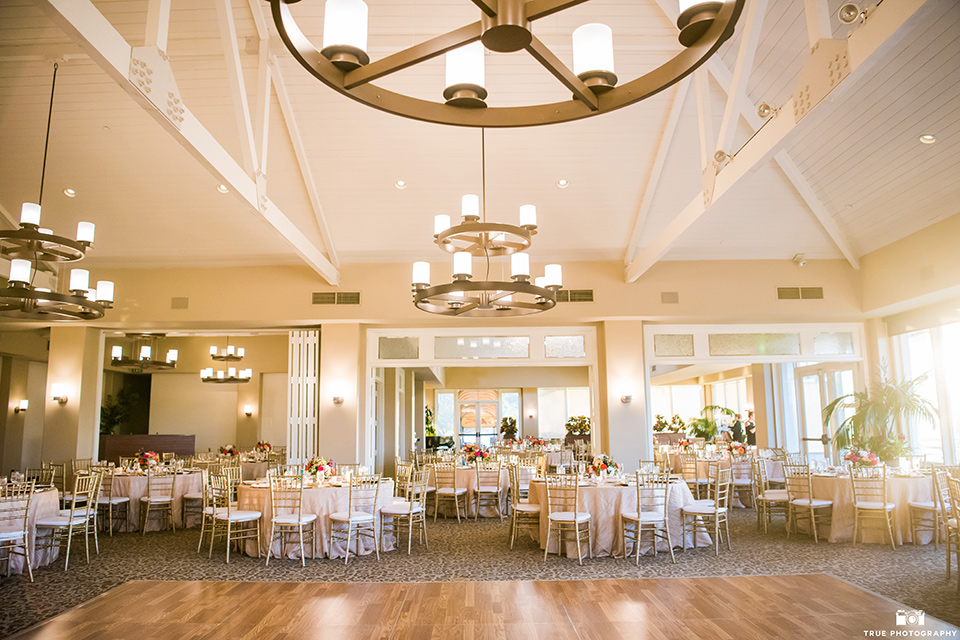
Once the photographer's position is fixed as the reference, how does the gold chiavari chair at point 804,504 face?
facing away from the viewer and to the right of the viewer

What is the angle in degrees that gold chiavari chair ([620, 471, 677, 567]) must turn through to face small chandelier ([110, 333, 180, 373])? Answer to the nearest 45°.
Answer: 0° — it already faces it

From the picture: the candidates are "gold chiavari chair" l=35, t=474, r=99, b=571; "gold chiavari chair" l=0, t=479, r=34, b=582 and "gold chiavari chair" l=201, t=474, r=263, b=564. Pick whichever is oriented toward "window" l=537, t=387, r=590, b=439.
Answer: "gold chiavari chair" l=201, t=474, r=263, b=564

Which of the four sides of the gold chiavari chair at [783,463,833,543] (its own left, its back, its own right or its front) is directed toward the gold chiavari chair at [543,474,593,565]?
back

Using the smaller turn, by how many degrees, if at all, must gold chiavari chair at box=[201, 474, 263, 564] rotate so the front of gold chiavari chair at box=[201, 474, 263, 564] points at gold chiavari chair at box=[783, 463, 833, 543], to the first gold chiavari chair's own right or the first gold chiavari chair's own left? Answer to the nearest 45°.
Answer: approximately 45° to the first gold chiavari chair's own right

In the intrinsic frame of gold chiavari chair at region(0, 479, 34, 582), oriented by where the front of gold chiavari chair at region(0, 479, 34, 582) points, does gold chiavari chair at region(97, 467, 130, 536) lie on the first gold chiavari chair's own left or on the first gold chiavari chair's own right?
on the first gold chiavari chair's own right

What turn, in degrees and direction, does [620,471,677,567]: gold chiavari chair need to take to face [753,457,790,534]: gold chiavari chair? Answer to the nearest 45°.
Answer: approximately 90° to its right

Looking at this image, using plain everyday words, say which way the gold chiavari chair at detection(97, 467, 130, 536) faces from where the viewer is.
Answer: facing away from the viewer and to the right of the viewer

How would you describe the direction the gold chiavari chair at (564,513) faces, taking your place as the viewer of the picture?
facing away from the viewer and to the right of the viewer

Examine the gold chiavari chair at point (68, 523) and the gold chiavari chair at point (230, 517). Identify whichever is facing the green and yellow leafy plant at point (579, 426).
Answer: the gold chiavari chair at point (230, 517)

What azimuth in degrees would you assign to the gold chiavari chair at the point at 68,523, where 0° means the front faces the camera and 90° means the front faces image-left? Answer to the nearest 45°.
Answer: approximately 135°

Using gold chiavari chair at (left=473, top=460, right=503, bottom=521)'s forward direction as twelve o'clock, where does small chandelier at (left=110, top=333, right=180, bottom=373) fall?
The small chandelier is roughly at 10 o'clock from the gold chiavari chair.

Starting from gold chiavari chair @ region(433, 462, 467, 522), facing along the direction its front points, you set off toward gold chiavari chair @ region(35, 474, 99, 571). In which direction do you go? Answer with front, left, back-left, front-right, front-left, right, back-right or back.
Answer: back

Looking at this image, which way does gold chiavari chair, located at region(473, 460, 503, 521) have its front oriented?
away from the camera
